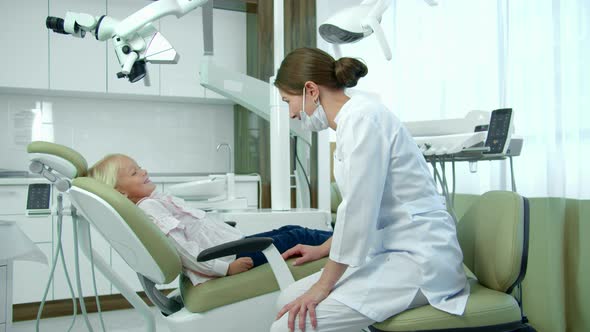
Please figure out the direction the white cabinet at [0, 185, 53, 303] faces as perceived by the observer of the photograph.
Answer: facing the viewer

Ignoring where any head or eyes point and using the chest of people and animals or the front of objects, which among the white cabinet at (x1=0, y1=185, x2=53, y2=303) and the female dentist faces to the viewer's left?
the female dentist

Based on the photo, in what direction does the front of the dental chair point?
to the viewer's right

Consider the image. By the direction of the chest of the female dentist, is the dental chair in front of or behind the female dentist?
in front

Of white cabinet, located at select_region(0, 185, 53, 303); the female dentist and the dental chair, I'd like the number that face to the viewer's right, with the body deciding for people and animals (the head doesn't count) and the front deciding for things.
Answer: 1

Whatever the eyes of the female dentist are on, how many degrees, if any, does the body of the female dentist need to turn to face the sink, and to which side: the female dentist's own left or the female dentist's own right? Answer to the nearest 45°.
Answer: approximately 45° to the female dentist's own right

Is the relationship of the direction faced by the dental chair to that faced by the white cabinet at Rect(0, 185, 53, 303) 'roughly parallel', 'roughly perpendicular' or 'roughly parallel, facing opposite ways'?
roughly perpendicular

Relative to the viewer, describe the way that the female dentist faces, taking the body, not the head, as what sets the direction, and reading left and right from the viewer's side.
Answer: facing to the left of the viewer

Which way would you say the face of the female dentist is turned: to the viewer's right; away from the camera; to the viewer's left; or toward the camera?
to the viewer's left

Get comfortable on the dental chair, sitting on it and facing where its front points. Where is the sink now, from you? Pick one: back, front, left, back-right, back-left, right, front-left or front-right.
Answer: left

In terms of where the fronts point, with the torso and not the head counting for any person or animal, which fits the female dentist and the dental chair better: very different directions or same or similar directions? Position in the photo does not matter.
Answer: very different directions
